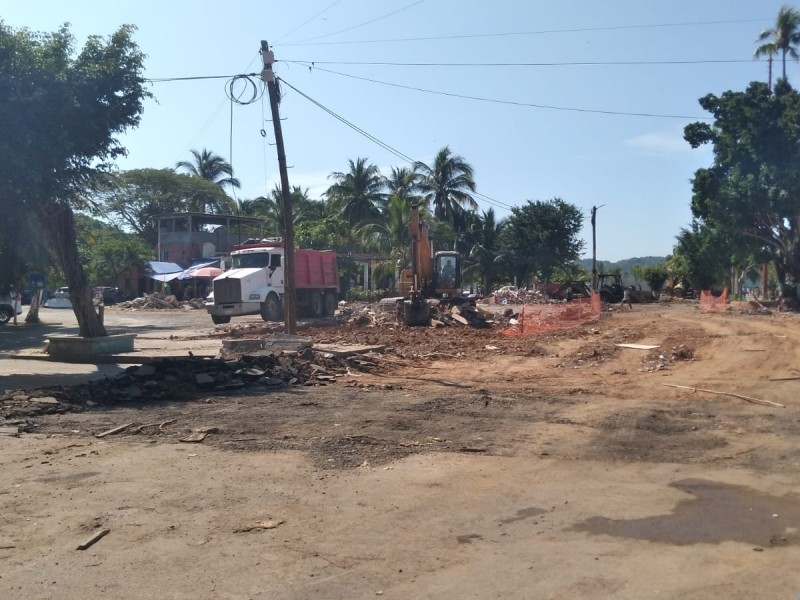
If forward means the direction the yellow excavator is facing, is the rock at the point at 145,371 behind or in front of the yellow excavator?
in front

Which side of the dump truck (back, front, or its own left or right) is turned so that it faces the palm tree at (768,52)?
back

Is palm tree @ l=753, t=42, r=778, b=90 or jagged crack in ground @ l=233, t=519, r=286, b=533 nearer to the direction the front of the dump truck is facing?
the jagged crack in ground

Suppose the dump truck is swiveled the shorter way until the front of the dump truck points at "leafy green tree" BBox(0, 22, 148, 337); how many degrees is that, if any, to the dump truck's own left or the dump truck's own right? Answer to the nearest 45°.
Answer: approximately 45° to the dump truck's own left

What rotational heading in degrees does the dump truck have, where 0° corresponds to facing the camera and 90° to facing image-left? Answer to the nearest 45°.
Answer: approximately 45°

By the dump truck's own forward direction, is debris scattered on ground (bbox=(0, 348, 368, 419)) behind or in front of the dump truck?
in front

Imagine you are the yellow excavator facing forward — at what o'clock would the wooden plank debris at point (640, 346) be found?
The wooden plank debris is roughly at 11 o'clock from the yellow excavator.

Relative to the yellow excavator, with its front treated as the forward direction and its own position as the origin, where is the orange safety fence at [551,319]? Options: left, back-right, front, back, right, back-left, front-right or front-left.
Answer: left

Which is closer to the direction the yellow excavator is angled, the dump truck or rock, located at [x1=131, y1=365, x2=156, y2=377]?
the rock

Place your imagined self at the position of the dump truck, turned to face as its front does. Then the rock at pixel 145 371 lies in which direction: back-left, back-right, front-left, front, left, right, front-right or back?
front-left

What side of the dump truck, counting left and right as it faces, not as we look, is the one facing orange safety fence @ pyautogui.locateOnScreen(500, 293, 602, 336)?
left

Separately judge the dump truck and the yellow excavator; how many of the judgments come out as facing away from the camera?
0
